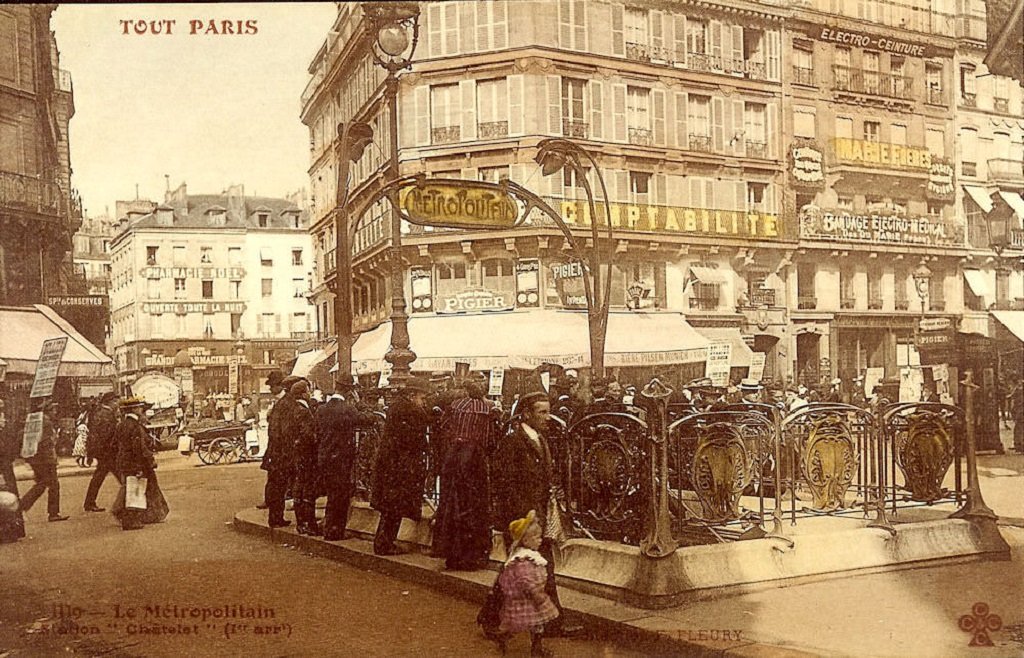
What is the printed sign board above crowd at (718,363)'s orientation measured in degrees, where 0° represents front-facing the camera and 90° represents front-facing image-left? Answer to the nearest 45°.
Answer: approximately 0°

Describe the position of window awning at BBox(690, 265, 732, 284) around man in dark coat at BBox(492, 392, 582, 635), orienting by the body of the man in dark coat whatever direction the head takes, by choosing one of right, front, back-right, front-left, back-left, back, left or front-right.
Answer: left

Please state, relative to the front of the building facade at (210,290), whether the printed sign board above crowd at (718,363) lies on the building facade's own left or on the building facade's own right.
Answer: on the building facade's own left

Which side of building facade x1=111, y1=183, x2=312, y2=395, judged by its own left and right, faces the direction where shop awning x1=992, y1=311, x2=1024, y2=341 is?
front

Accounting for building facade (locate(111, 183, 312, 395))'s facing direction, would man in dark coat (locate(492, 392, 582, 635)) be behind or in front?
in front

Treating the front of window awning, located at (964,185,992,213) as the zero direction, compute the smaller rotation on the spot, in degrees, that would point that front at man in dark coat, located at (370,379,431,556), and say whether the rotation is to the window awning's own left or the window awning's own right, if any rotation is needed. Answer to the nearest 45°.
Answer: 0° — it already faces them

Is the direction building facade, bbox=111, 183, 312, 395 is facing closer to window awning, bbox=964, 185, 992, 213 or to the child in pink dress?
the child in pink dress

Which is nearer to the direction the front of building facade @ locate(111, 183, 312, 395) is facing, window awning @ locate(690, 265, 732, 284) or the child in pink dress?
the child in pink dress
